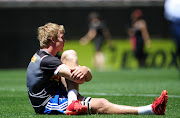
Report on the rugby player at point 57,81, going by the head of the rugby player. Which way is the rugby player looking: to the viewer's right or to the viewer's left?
to the viewer's right

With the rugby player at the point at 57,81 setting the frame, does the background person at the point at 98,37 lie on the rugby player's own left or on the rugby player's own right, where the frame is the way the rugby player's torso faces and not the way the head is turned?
on the rugby player's own left

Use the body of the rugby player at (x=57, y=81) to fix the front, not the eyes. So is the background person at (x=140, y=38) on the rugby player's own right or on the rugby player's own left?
on the rugby player's own left

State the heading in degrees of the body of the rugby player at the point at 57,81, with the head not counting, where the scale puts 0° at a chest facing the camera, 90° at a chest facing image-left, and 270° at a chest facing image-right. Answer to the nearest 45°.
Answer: approximately 270°
